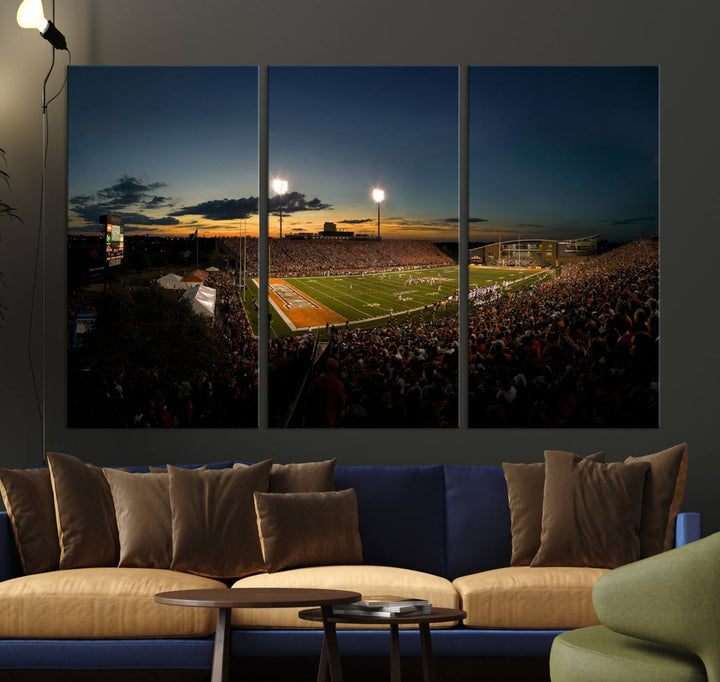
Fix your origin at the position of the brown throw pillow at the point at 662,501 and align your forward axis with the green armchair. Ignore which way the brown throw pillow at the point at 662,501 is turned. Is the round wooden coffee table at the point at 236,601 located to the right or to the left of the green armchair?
right

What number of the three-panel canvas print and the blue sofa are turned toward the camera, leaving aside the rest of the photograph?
2

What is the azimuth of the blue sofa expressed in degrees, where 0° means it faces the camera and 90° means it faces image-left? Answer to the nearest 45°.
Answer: approximately 0°

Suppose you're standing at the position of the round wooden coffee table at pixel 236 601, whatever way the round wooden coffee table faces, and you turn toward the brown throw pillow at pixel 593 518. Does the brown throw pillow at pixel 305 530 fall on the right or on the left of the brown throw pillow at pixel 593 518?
left

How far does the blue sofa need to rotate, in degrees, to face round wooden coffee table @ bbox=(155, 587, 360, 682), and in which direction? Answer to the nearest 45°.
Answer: approximately 45° to its right

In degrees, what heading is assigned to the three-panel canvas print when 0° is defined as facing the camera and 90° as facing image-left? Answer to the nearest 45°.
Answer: approximately 0°
